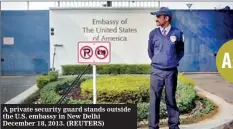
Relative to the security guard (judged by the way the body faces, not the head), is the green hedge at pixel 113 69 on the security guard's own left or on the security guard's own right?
on the security guard's own right

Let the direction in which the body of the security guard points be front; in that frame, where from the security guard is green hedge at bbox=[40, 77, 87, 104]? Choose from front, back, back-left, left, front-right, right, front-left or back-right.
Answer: right

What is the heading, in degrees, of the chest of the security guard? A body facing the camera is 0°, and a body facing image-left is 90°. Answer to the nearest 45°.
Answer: approximately 0°

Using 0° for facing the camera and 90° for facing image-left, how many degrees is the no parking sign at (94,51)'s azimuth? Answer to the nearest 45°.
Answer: approximately 0°

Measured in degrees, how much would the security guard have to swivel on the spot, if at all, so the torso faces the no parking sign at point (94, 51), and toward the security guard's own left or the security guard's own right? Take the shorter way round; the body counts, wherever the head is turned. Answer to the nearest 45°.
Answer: approximately 90° to the security guard's own right

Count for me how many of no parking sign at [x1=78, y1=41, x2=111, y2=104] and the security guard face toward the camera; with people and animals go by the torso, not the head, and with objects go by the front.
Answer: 2

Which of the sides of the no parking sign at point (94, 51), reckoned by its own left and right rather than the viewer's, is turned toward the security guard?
left
